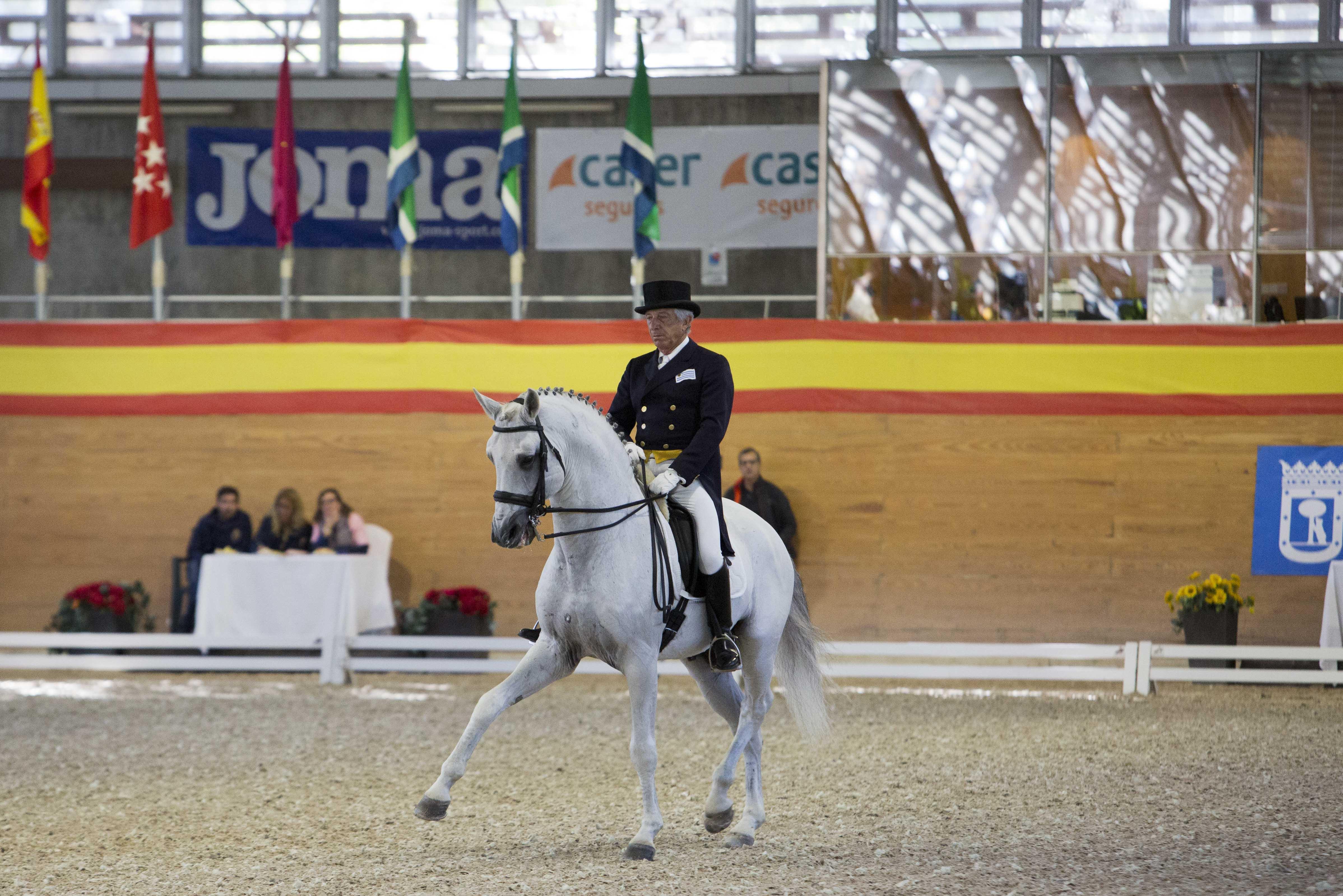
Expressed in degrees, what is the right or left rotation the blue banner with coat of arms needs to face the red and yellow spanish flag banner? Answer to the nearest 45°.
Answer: approximately 90° to its right

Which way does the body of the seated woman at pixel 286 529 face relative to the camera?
toward the camera

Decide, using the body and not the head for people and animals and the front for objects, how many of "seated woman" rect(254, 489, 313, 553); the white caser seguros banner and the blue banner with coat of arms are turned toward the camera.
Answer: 3

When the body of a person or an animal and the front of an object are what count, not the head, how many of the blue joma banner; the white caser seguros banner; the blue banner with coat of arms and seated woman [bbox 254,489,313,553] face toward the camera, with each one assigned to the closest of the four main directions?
4

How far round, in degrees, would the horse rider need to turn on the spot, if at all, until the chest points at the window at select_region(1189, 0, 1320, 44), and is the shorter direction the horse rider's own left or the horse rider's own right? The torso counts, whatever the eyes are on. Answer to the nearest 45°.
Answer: approximately 180°

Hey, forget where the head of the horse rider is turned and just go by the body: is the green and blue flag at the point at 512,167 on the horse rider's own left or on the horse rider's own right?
on the horse rider's own right

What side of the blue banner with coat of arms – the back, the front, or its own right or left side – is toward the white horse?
front

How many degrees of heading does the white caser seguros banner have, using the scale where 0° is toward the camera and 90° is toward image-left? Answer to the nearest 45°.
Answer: approximately 0°

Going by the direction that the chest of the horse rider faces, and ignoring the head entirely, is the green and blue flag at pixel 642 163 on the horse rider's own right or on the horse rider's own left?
on the horse rider's own right

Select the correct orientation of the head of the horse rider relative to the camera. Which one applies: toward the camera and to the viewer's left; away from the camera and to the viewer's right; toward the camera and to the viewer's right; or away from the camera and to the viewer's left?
toward the camera and to the viewer's left

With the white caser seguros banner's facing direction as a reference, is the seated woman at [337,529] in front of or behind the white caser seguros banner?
in front

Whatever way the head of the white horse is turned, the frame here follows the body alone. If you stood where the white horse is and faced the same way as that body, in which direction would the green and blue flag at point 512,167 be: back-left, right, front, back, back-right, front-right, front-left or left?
back-right

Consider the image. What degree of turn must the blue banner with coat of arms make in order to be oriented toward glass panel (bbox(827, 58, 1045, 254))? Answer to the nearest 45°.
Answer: approximately 90° to its right

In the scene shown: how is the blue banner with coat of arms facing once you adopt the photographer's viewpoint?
facing the viewer

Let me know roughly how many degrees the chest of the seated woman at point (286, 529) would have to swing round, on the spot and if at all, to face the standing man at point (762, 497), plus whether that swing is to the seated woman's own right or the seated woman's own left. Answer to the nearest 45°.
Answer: approximately 90° to the seated woman's own left
